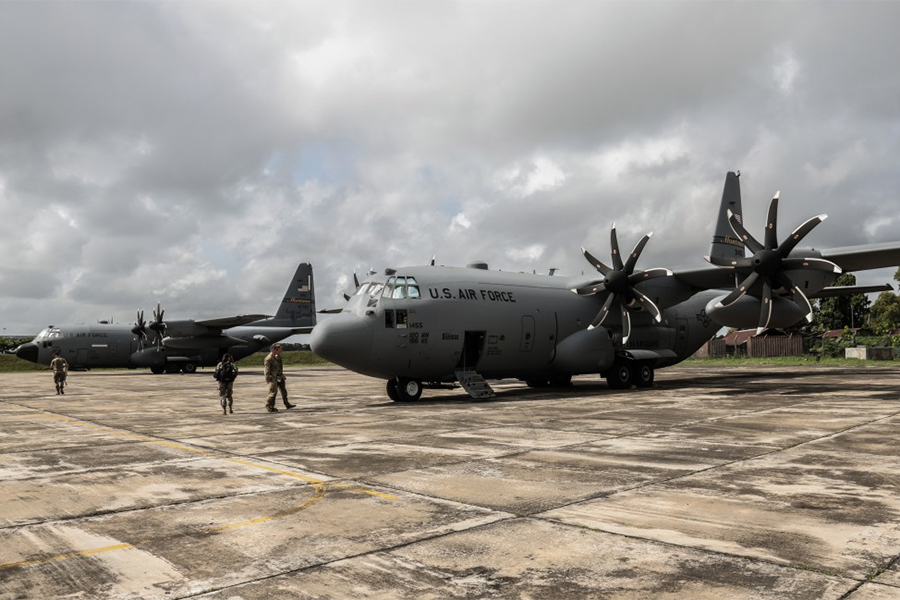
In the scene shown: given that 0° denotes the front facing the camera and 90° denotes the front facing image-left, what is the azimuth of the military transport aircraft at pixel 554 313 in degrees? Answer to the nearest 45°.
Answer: approximately 45°

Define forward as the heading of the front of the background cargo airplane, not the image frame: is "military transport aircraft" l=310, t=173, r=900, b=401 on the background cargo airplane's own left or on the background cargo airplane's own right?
on the background cargo airplane's own left

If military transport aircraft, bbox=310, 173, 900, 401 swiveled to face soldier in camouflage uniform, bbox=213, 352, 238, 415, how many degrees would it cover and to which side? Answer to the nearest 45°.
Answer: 0° — it already faces them

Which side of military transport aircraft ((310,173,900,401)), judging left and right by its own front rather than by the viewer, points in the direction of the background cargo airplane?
right

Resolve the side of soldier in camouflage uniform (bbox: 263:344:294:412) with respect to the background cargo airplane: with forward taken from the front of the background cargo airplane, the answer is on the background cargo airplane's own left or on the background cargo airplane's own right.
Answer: on the background cargo airplane's own left

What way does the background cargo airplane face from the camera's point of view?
to the viewer's left
